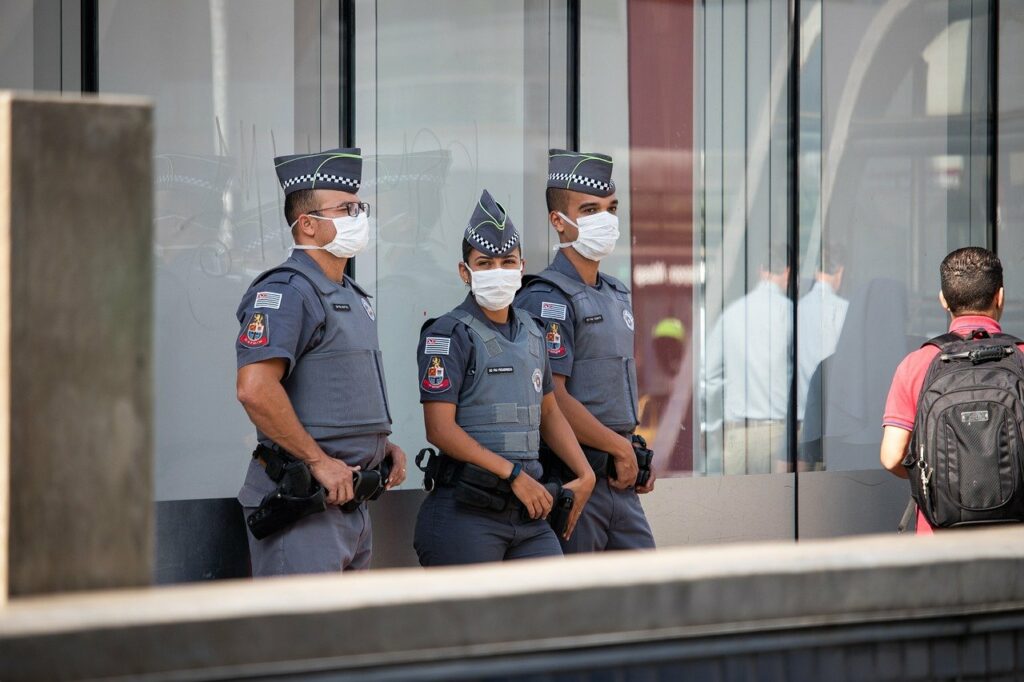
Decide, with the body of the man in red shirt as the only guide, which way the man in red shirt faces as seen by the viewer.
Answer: away from the camera

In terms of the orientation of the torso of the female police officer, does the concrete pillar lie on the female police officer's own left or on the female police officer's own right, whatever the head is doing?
on the female police officer's own right

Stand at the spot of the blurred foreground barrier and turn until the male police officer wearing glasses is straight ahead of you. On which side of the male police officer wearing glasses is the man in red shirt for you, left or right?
right

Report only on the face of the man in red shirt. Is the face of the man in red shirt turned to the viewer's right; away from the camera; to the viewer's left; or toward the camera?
away from the camera

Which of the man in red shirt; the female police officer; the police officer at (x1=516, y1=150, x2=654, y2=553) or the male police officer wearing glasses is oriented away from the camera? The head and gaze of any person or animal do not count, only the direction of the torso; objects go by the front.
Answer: the man in red shirt
